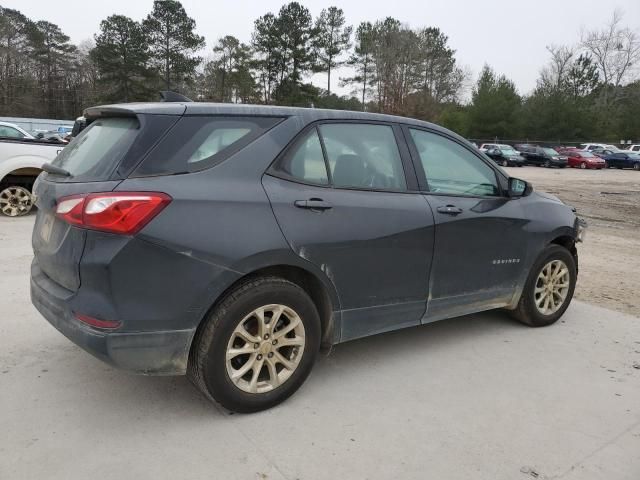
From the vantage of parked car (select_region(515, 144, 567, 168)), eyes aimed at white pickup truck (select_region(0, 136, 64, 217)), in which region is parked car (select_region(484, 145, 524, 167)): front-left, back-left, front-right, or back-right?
front-right

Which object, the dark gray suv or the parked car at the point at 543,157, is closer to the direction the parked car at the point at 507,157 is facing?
the dark gray suv

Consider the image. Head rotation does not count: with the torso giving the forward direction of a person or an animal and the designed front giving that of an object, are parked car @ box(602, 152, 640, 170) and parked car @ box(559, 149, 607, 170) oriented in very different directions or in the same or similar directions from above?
same or similar directions

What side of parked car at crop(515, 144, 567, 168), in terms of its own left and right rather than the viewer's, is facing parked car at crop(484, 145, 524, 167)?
right

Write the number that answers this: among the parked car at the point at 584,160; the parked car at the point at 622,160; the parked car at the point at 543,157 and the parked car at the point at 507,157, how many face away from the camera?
0

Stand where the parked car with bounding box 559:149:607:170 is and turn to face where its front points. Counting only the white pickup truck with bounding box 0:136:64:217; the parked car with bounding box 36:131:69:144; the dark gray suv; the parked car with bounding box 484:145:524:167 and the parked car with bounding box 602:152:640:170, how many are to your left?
1

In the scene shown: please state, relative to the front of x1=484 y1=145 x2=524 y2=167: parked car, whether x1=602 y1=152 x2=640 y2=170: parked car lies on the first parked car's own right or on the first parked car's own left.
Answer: on the first parked car's own left

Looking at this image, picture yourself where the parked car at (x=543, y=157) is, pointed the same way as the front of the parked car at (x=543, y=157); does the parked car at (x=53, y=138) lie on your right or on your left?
on your right

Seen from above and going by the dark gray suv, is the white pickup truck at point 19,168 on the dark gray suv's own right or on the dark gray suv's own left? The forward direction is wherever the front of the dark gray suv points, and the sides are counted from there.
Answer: on the dark gray suv's own left

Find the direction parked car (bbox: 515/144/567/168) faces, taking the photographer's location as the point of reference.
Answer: facing the viewer and to the right of the viewer

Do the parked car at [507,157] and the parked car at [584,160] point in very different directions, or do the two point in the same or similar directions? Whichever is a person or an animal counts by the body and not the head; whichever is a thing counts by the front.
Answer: same or similar directions

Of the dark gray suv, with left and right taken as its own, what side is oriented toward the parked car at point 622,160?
front
